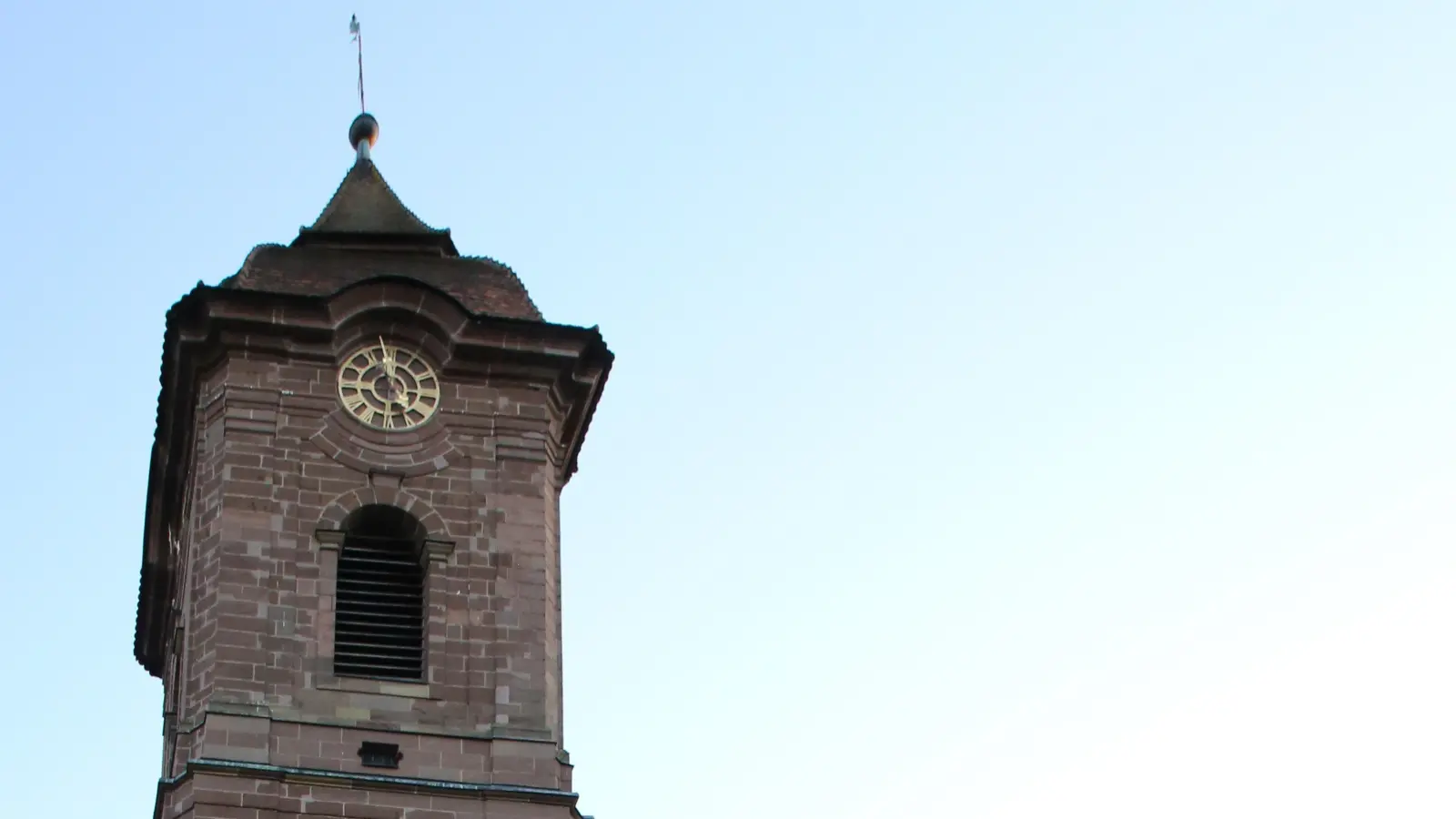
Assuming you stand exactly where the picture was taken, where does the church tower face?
facing the viewer
